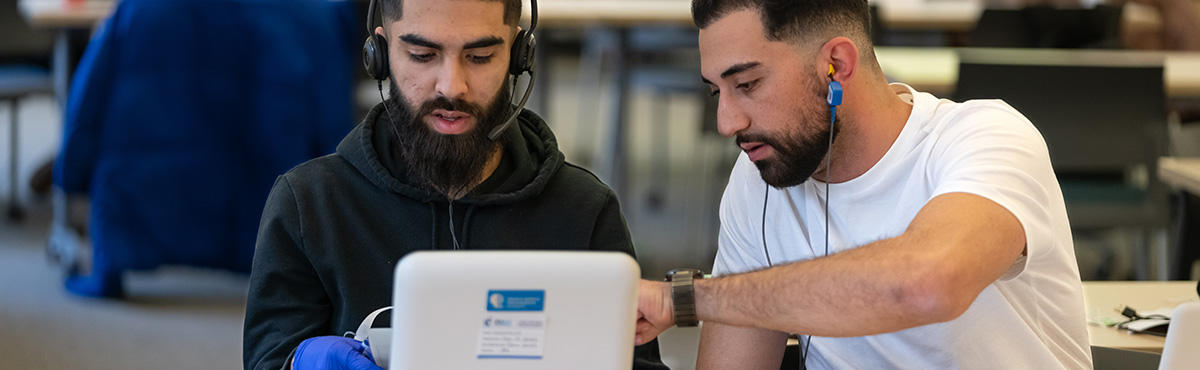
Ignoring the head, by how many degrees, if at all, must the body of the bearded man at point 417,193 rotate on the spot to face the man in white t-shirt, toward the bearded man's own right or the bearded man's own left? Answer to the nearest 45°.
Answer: approximately 90° to the bearded man's own left

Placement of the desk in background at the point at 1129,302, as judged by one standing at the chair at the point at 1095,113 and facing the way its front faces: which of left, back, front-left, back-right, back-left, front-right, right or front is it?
back

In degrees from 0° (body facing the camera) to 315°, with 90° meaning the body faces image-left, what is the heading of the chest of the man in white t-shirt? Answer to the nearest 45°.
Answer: approximately 45°

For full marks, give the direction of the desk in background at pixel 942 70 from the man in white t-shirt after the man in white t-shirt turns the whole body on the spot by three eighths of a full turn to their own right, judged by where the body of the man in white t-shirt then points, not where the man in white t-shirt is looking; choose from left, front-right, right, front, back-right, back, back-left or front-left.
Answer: front

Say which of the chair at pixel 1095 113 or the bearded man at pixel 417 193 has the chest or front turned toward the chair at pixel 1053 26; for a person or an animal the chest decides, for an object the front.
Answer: the chair at pixel 1095 113

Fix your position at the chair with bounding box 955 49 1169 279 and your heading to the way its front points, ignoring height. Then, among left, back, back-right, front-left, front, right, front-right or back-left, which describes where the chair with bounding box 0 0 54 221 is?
left
